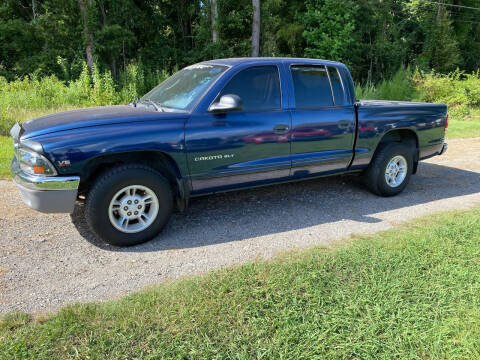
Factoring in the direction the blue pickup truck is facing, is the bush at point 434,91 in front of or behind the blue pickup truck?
behind

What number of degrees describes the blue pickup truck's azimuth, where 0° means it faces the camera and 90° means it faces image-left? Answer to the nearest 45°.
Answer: approximately 45°

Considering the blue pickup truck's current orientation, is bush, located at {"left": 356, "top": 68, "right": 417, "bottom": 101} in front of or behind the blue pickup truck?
behind
